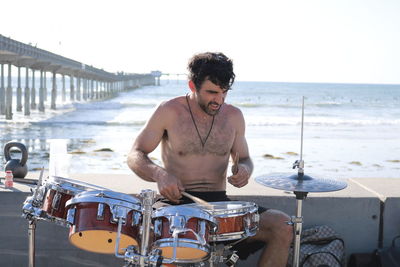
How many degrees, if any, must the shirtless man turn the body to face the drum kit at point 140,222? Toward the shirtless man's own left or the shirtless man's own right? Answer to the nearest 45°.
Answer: approximately 45° to the shirtless man's own right

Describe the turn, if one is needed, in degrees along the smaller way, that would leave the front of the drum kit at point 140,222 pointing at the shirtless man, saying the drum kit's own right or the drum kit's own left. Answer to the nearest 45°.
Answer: approximately 180°

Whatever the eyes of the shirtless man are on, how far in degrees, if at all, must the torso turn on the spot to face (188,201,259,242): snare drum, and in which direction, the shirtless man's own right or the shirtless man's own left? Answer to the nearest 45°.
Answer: approximately 45° to the shirtless man's own right

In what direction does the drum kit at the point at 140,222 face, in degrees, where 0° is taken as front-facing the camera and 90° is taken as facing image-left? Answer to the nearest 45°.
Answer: approximately 0°

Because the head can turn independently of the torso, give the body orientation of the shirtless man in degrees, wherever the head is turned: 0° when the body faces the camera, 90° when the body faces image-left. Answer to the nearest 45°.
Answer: approximately 315°
